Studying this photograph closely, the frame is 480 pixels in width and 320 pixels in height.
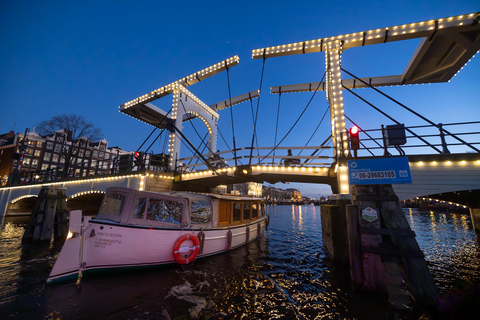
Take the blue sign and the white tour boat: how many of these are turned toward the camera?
1

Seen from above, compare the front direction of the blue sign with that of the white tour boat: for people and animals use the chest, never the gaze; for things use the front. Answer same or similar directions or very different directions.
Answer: very different directions

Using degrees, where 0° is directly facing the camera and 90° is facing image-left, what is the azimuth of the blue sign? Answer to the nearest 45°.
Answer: approximately 0°

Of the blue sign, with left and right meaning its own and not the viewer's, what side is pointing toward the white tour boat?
right
